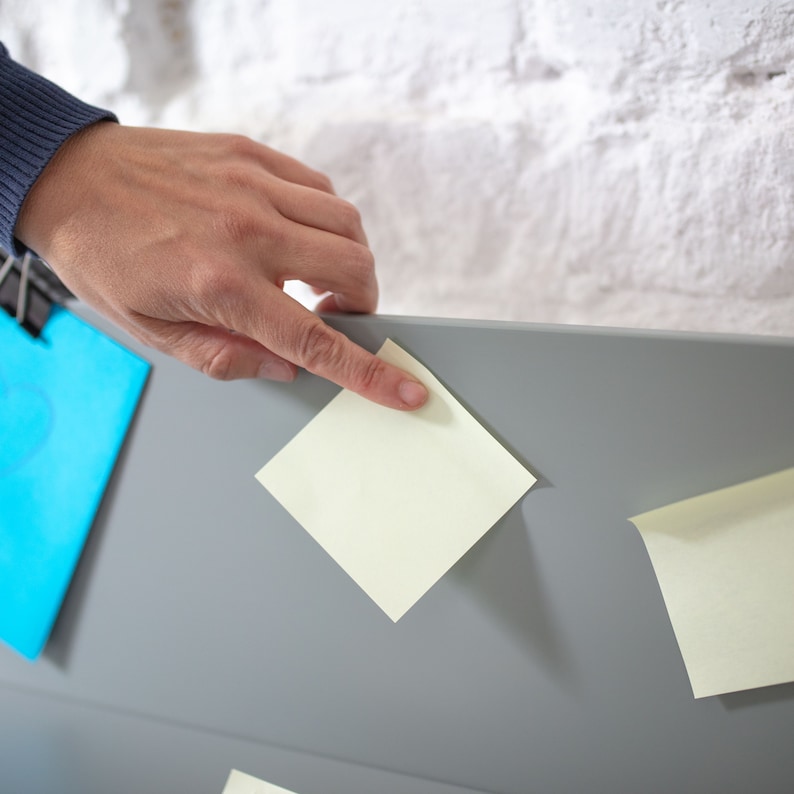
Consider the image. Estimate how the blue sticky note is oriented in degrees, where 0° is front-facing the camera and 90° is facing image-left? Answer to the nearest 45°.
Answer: approximately 0°

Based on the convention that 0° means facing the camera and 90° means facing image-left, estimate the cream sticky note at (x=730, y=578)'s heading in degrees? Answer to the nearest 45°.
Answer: approximately 0°
